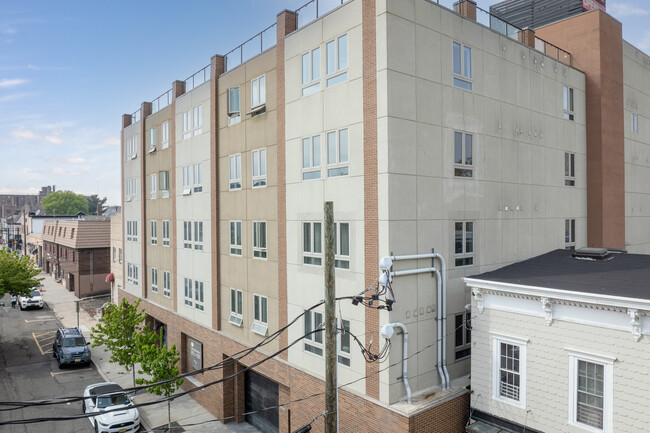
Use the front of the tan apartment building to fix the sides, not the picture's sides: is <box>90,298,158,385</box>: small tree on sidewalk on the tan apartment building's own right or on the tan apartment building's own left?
on the tan apartment building's own right

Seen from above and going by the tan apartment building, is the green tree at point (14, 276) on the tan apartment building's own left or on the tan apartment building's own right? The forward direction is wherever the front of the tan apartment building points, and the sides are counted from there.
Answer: on the tan apartment building's own right

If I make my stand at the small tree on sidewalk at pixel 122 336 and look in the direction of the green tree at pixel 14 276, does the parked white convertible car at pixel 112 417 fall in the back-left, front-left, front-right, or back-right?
back-left

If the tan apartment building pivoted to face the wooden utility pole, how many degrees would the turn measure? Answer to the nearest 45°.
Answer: approximately 45° to its left
